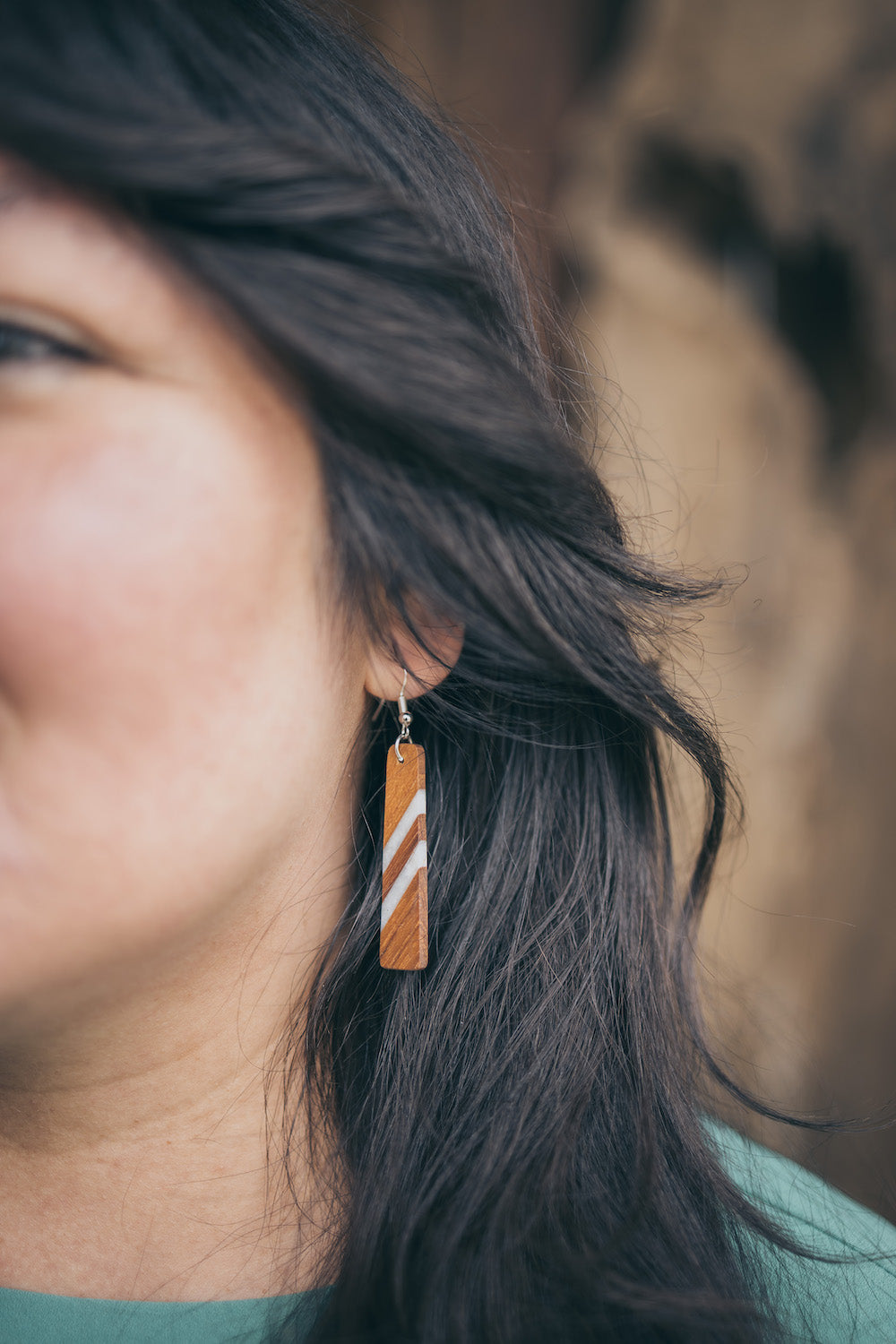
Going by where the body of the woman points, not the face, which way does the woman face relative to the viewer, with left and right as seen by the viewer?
facing the viewer and to the left of the viewer

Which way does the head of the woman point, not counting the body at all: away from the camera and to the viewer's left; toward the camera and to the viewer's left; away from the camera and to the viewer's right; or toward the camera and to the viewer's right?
toward the camera and to the viewer's left
